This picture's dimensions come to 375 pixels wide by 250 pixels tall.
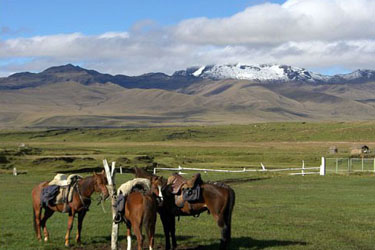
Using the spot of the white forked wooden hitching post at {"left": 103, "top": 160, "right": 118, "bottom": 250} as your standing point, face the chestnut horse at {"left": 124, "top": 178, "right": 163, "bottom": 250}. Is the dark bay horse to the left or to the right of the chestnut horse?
left

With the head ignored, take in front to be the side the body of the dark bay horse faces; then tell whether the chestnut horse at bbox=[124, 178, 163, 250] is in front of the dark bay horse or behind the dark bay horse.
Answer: in front

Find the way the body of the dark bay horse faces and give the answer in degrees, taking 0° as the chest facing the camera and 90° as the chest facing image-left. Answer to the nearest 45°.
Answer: approximately 90°

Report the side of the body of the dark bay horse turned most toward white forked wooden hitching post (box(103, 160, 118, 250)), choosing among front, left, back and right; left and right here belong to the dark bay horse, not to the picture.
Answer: front
